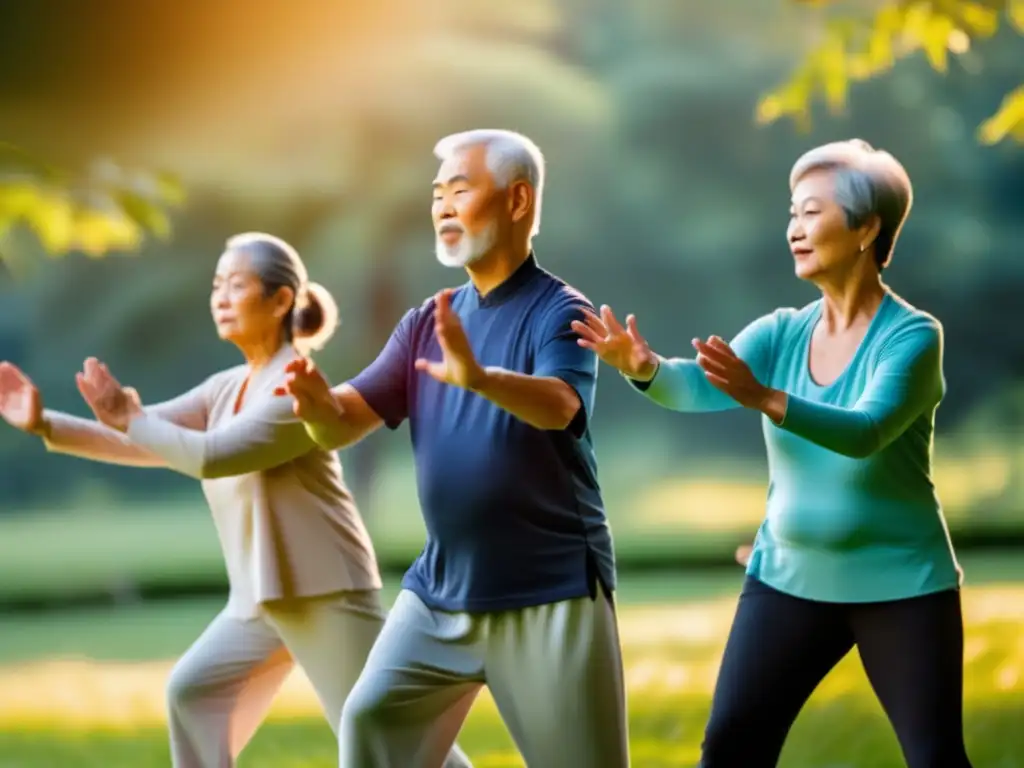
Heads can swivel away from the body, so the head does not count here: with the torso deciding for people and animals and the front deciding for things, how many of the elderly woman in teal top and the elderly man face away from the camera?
0

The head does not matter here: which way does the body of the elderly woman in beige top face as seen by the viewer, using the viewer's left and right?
facing the viewer and to the left of the viewer

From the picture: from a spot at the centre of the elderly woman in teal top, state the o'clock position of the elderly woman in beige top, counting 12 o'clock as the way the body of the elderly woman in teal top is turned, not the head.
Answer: The elderly woman in beige top is roughly at 2 o'clock from the elderly woman in teal top.

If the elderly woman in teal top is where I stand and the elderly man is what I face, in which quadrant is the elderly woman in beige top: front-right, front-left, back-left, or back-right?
front-right

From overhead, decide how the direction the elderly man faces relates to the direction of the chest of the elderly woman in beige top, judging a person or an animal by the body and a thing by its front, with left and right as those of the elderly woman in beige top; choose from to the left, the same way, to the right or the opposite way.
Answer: the same way

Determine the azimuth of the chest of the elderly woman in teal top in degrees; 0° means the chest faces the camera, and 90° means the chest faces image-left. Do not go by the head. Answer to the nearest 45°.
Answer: approximately 45°

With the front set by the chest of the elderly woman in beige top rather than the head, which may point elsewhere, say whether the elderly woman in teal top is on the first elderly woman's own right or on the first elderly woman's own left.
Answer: on the first elderly woman's own left

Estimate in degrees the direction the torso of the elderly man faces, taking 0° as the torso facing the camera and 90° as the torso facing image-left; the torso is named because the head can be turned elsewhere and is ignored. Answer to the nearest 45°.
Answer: approximately 45°

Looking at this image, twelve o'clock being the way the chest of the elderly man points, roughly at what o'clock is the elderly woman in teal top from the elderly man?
The elderly woman in teal top is roughly at 7 o'clock from the elderly man.

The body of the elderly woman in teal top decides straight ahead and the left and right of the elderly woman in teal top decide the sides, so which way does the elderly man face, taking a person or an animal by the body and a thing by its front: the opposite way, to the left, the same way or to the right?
the same way

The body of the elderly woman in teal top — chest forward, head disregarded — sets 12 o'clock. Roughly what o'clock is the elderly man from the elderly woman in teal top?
The elderly man is roughly at 1 o'clock from the elderly woman in teal top.

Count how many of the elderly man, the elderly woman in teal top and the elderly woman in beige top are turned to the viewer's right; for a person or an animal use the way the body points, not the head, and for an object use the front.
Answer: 0

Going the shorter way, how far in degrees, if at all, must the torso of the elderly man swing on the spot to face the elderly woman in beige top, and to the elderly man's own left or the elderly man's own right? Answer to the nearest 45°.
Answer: approximately 90° to the elderly man's own right

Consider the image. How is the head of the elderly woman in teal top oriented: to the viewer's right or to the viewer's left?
to the viewer's left
